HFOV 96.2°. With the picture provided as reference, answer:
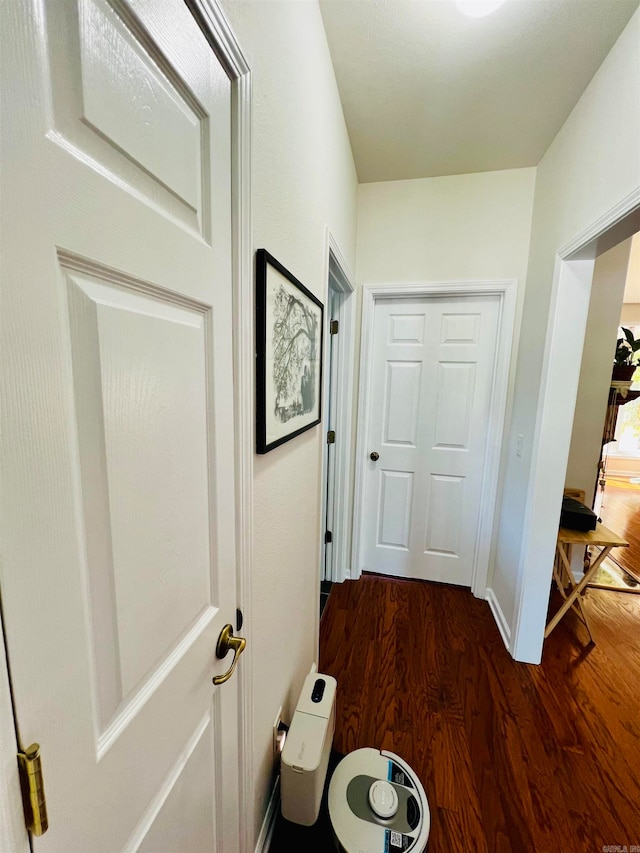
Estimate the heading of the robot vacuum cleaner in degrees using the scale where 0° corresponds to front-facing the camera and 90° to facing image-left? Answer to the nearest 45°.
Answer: approximately 270°

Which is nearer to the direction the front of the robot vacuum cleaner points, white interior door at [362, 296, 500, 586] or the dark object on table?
the dark object on table

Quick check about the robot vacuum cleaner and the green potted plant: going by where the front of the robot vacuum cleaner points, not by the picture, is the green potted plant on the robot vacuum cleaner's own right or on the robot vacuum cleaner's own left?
on the robot vacuum cleaner's own left

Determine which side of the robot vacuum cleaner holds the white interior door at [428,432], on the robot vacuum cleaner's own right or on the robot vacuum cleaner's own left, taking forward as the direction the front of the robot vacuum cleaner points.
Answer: on the robot vacuum cleaner's own left

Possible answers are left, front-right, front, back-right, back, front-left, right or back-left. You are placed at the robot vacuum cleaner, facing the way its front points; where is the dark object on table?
front-left
